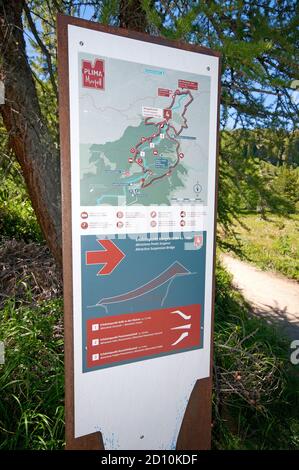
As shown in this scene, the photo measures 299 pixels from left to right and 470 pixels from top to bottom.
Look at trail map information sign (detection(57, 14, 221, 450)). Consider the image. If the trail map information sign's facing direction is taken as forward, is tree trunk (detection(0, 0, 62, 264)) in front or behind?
behind

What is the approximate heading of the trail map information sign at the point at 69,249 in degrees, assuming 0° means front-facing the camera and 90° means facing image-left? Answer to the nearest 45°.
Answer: approximately 315°
